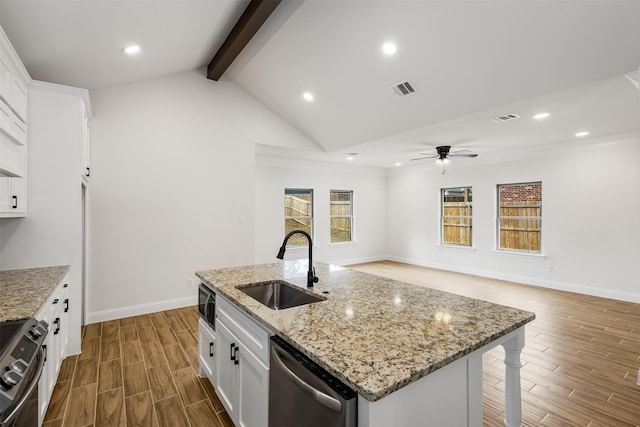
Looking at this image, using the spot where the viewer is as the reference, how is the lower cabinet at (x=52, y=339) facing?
facing to the right of the viewer

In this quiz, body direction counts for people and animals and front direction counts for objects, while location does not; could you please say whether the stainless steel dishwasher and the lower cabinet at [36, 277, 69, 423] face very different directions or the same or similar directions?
very different directions

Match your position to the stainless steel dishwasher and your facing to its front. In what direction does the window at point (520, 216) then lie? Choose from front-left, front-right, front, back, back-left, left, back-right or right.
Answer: back

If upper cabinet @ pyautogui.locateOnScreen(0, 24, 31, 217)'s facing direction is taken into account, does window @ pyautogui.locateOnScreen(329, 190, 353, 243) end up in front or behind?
in front

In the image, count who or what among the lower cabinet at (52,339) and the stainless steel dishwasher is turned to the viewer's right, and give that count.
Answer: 1

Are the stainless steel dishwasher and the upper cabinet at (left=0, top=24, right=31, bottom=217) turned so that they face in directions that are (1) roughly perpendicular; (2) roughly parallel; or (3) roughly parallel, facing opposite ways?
roughly parallel, facing opposite ways

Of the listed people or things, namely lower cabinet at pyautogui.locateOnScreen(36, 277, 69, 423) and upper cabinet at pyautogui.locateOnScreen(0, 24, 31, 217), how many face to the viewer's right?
2

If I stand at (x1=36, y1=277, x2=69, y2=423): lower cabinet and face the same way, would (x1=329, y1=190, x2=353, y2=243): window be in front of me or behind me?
in front

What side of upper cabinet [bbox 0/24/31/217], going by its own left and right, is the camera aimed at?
right

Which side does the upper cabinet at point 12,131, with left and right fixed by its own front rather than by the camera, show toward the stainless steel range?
right
